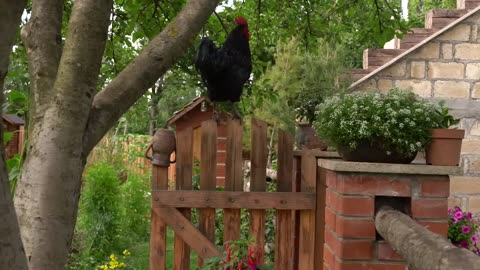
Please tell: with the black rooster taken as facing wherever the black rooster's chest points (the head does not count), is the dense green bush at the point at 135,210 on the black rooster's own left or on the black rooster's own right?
on the black rooster's own left

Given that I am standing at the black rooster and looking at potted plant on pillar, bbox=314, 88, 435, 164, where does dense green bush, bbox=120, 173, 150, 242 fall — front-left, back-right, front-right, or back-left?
back-left

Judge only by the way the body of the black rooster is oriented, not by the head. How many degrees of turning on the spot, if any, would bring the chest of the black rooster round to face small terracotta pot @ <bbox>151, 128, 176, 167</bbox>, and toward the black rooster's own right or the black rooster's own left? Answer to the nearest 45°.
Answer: approximately 135° to the black rooster's own left

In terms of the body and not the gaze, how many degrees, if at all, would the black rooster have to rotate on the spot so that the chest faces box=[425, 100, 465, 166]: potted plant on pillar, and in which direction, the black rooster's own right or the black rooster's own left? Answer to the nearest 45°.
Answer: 0° — it already faces it

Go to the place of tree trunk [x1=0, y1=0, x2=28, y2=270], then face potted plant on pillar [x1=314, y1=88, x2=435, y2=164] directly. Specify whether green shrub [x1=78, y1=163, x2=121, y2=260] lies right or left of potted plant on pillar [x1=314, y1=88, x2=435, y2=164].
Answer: left

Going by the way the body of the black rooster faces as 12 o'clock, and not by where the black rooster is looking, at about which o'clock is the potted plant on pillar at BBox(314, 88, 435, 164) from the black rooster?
The potted plant on pillar is roughly at 1 o'clock from the black rooster.

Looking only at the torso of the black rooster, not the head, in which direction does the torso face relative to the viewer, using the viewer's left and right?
facing to the right of the viewer

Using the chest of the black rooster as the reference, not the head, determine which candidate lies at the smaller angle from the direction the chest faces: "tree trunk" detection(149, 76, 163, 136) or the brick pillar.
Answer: the brick pillar
